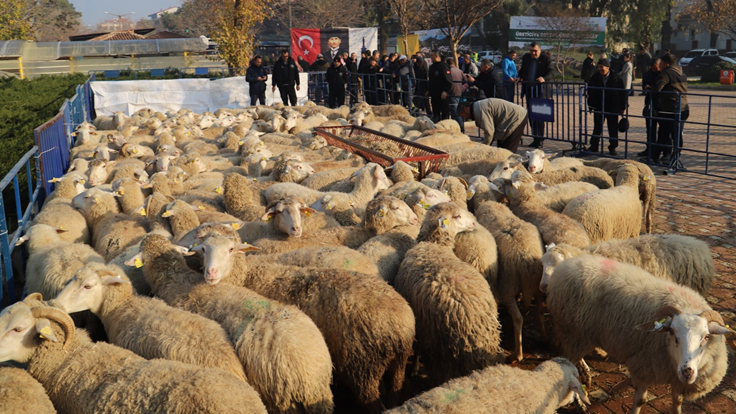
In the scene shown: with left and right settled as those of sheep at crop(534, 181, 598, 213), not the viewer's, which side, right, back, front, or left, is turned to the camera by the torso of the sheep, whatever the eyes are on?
left

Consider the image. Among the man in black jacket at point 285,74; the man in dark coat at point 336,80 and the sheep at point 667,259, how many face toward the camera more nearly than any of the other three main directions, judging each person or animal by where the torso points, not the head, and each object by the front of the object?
2

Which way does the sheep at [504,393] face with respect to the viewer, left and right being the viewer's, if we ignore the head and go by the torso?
facing to the right of the viewer

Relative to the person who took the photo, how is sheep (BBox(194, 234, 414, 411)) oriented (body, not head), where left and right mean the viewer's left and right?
facing away from the viewer and to the left of the viewer

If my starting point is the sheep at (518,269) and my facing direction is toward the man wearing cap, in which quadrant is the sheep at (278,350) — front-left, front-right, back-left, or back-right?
back-left

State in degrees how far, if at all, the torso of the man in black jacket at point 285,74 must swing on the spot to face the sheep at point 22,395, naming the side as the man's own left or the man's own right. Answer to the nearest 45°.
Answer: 0° — they already face it

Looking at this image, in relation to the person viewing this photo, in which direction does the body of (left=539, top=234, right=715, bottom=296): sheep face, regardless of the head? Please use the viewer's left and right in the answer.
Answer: facing to the left of the viewer

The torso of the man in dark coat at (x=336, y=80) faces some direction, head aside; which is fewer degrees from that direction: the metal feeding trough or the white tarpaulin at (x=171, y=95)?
the metal feeding trough

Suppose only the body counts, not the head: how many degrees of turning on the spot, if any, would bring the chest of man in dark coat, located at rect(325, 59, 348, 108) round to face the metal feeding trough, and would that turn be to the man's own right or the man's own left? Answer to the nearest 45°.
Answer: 0° — they already face it

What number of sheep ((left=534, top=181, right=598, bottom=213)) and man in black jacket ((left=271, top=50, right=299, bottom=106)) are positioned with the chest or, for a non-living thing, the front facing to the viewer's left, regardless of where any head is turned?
1

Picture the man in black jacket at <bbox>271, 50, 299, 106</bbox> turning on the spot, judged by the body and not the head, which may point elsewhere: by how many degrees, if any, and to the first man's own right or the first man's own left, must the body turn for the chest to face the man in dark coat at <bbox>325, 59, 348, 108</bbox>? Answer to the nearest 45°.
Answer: approximately 90° to the first man's own left
